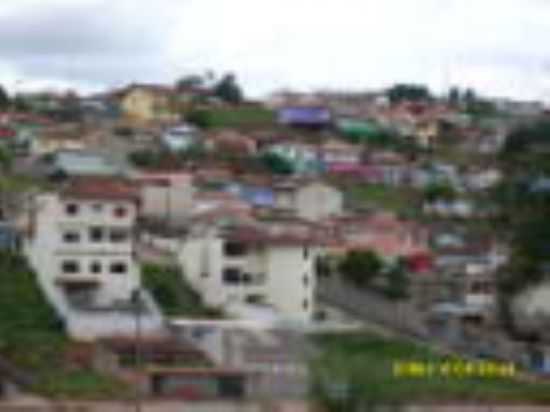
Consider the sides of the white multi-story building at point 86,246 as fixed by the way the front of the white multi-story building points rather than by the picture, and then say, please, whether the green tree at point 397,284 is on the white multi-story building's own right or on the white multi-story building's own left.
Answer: on the white multi-story building's own left

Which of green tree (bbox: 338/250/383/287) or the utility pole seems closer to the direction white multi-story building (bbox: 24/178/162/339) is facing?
the utility pole

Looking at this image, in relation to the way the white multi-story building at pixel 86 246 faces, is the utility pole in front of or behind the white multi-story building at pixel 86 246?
in front

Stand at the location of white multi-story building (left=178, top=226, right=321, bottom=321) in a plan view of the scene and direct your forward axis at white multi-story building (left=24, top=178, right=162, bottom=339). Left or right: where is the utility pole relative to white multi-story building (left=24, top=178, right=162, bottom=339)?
left

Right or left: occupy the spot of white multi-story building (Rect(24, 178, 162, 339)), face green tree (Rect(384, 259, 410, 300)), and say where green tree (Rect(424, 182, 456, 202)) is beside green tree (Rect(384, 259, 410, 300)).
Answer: left

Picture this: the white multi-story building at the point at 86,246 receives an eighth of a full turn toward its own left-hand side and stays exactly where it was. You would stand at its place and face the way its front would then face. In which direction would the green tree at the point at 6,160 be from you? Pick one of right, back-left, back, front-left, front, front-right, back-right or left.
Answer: back-left

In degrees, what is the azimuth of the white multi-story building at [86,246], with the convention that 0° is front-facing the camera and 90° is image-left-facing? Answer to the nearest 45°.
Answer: approximately 0°

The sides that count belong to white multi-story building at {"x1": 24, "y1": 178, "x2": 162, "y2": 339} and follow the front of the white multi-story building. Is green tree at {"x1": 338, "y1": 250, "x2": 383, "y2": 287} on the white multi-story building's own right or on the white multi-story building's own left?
on the white multi-story building's own left
